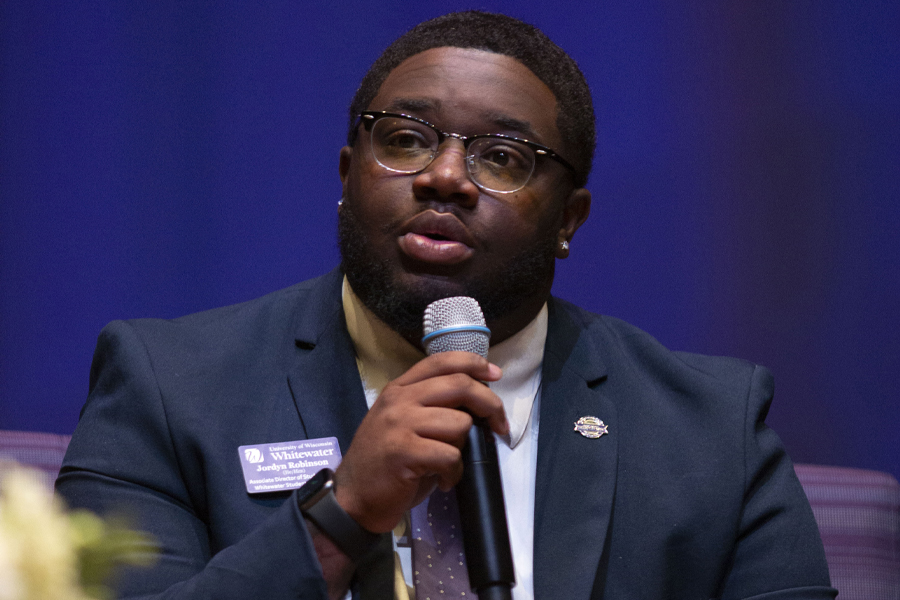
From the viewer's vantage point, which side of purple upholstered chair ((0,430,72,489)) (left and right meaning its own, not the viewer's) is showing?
front

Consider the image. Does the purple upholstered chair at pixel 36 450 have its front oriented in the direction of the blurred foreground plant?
yes

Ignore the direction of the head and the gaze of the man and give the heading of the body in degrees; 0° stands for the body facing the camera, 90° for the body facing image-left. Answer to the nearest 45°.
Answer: approximately 0°

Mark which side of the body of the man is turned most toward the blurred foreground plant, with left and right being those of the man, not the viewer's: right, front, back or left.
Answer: front

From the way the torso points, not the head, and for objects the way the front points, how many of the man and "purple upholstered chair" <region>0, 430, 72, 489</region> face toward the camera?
2

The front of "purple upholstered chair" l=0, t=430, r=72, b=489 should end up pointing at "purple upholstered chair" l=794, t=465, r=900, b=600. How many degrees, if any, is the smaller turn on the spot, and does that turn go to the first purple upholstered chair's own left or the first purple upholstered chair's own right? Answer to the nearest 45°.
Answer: approximately 90° to the first purple upholstered chair's own left

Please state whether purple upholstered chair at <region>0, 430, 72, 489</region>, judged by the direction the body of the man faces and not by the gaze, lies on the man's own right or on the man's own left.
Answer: on the man's own right

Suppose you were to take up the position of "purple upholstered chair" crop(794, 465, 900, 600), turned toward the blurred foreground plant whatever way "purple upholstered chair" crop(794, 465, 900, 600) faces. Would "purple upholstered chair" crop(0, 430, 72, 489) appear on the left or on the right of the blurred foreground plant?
right
